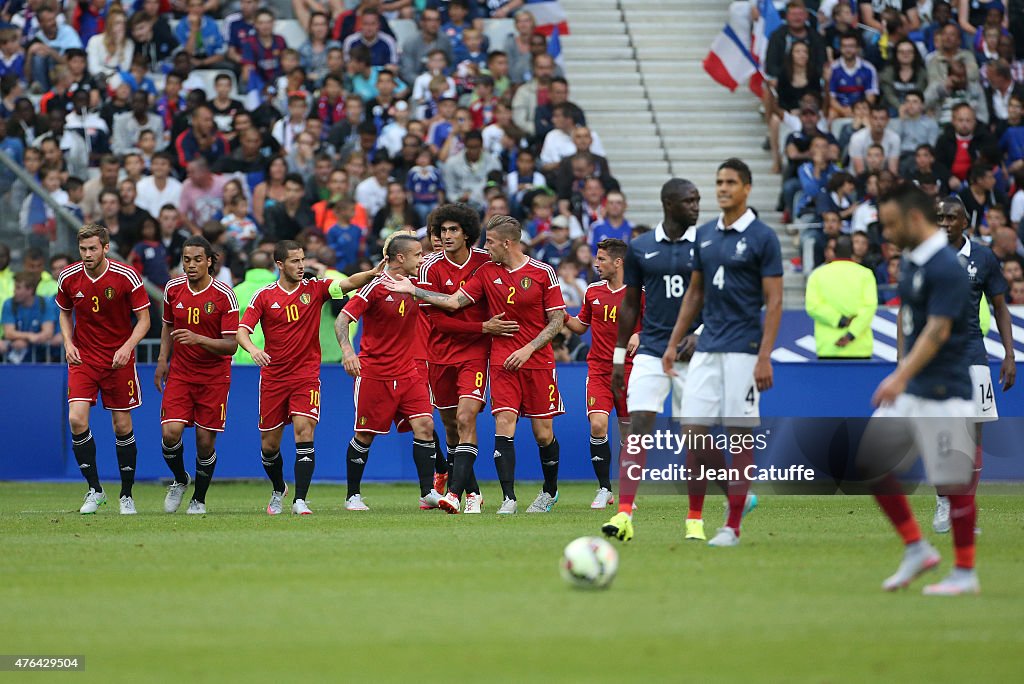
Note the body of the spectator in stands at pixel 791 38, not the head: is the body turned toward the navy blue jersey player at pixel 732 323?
yes

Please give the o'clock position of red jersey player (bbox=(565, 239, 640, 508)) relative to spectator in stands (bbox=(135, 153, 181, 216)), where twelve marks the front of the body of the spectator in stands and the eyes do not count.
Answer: The red jersey player is roughly at 11 o'clock from the spectator in stands.

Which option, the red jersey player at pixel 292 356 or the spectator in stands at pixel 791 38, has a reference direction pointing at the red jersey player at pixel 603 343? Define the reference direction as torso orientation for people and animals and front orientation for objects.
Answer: the spectator in stands

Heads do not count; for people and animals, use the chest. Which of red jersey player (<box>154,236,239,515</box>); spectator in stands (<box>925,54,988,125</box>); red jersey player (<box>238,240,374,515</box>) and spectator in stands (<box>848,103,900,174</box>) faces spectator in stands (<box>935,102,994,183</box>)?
spectator in stands (<box>925,54,988,125</box>)

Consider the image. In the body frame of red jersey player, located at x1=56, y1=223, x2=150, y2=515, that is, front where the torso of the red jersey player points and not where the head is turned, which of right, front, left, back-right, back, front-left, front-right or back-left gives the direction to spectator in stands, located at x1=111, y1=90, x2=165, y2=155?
back

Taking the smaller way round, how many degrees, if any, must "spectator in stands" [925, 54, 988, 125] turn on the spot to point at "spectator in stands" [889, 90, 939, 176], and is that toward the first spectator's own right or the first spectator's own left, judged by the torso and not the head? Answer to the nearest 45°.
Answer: approximately 45° to the first spectator's own right

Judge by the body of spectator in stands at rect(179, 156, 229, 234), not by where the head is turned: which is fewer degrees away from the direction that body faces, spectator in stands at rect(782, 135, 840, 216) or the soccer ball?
the soccer ball

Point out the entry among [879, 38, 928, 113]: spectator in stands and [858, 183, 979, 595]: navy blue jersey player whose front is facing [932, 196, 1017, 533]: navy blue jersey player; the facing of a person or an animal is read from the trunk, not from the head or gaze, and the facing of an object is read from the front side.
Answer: the spectator in stands

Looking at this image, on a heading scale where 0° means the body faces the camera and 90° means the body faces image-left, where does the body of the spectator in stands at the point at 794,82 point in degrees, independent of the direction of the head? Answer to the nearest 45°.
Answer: approximately 0°
